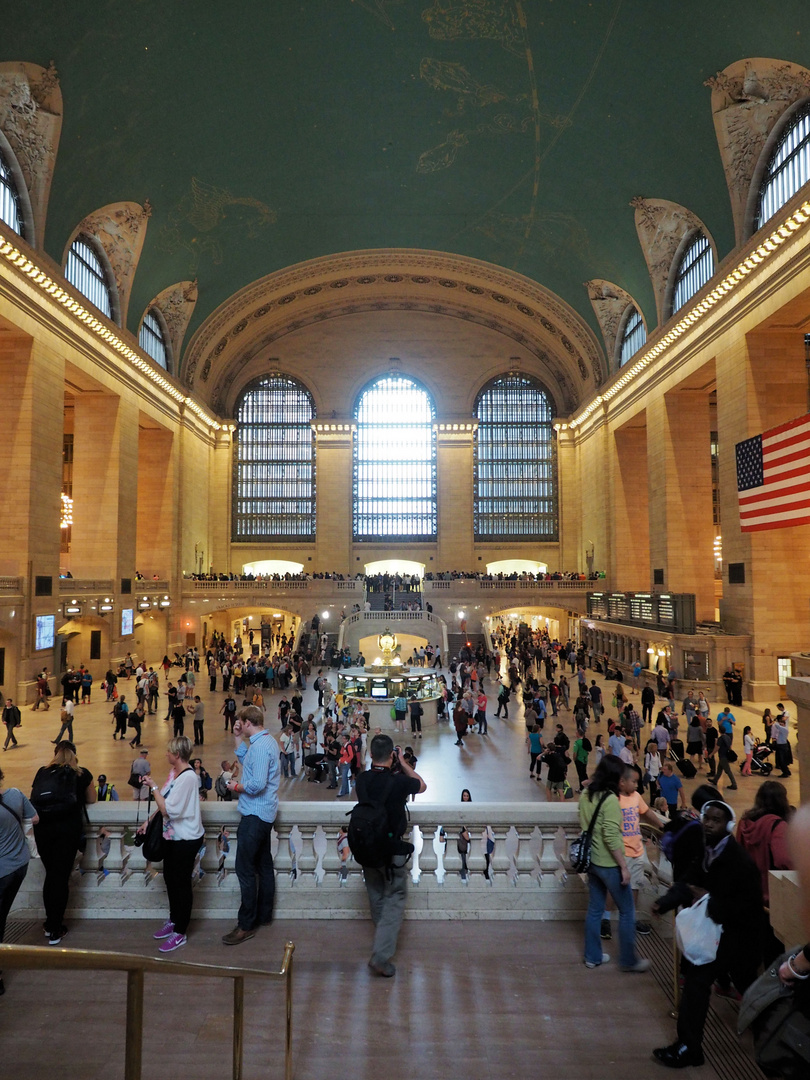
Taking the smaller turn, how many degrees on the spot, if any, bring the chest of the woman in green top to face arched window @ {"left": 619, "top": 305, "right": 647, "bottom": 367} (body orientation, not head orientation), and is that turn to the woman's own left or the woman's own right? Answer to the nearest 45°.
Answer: approximately 45° to the woman's own left

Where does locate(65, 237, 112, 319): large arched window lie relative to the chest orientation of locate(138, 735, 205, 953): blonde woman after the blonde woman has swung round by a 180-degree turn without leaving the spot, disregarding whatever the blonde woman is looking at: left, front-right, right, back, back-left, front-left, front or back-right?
left

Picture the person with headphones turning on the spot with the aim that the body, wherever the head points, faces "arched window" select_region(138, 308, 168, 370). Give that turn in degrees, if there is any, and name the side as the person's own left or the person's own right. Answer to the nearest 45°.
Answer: approximately 90° to the person's own right

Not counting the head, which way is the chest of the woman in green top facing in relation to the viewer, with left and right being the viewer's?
facing away from the viewer and to the right of the viewer

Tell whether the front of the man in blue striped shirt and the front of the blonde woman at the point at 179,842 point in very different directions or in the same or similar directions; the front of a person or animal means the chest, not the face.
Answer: same or similar directions

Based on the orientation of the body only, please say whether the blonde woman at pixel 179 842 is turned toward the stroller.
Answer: no

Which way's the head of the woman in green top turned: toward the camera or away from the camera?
away from the camera

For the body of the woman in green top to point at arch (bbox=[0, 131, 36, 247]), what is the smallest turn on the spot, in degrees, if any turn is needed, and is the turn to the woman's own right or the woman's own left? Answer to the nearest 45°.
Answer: approximately 90° to the woman's own left

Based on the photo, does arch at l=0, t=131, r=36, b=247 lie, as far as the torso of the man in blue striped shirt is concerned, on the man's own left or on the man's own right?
on the man's own right

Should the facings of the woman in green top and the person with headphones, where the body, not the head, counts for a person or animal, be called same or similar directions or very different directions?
very different directions

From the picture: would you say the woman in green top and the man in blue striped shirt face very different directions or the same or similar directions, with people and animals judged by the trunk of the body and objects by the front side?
very different directions

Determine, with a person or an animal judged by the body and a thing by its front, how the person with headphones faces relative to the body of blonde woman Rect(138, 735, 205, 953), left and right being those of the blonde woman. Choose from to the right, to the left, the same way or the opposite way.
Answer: the same way

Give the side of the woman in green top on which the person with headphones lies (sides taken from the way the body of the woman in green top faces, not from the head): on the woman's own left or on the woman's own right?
on the woman's own right

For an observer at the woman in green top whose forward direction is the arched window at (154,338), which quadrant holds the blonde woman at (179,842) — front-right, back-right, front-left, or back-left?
front-left
